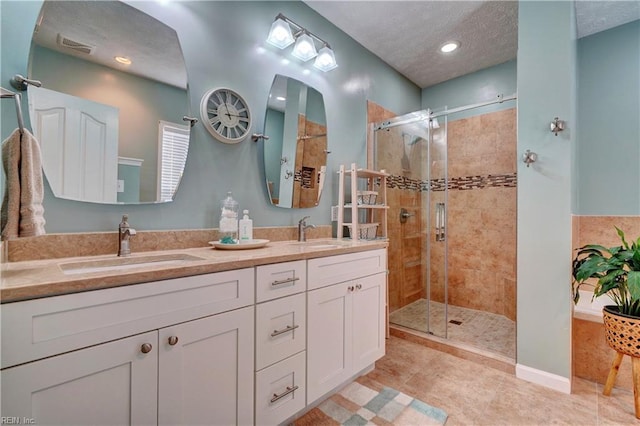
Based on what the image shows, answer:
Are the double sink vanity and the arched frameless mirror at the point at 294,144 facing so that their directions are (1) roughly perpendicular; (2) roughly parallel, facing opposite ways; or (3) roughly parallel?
roughly parallel

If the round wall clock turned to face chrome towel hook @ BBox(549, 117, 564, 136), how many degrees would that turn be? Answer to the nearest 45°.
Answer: approximately 45° to its left

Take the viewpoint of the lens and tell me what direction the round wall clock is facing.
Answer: facing the viewer and to the right of the viewer

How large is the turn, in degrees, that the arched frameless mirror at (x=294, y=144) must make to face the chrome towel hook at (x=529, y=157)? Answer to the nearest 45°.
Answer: approximately 45° to its left

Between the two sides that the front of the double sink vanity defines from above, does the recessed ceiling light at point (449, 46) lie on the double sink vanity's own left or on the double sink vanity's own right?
on the double sink vanity's own left

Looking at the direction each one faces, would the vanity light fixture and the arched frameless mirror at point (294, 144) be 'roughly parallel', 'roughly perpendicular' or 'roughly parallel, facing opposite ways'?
roughly parallel

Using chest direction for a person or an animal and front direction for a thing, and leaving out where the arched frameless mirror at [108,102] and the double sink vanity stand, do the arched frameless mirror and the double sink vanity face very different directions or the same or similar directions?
same or similar directions

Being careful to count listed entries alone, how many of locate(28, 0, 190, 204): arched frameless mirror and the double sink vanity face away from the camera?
0

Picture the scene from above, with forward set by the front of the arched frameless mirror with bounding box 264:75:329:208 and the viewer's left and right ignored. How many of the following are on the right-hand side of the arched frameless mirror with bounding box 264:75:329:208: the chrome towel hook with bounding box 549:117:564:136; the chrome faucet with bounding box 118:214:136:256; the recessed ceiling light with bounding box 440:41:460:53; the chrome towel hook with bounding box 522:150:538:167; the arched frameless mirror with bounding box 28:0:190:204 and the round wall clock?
3

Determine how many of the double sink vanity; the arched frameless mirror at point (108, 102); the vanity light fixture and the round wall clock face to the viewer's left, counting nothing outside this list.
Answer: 0

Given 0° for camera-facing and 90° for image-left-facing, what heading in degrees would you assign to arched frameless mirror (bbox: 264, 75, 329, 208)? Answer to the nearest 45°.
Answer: approximately 315°

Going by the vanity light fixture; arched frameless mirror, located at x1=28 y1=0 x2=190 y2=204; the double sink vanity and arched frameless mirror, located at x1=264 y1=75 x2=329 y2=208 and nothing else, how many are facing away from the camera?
0
